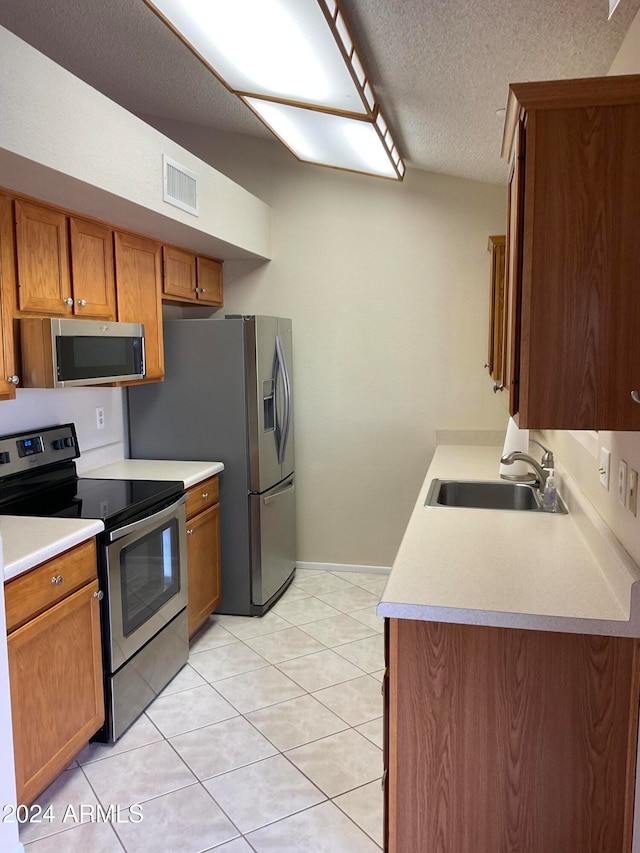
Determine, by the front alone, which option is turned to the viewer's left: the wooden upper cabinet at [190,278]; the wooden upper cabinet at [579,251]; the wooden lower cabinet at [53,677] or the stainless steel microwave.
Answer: the wooden upper cabinet at [579,251]

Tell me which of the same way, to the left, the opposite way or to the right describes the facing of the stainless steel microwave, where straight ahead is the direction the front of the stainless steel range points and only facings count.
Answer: the same way

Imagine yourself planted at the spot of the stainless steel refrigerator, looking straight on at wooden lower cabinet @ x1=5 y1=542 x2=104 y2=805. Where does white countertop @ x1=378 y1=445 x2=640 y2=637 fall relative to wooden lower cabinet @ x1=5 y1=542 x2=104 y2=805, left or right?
left

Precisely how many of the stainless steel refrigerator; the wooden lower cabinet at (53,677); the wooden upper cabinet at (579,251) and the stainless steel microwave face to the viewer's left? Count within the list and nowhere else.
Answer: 1

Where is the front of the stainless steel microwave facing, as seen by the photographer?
facing the viewer and to the right of the viewer

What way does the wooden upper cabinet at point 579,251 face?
to the viewer's left

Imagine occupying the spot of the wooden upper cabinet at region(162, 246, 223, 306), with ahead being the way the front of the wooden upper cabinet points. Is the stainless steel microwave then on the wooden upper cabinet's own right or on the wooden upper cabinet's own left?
on the wooden upper cabinet's own right

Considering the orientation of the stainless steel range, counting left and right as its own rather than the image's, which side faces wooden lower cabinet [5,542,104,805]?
right

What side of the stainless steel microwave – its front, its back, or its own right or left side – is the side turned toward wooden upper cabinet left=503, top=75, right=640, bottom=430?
front

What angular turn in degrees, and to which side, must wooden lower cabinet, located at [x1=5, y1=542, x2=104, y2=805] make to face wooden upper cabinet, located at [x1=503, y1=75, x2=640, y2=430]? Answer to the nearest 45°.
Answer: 0° — it already faces it

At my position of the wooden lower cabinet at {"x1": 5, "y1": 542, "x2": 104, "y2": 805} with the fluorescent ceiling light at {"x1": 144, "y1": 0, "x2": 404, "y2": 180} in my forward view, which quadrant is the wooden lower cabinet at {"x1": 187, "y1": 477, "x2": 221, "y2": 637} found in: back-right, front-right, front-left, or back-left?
front-left

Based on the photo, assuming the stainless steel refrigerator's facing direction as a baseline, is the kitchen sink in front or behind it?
in front

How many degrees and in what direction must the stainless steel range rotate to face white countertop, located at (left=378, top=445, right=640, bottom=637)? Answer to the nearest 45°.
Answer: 0° — it already faces it
